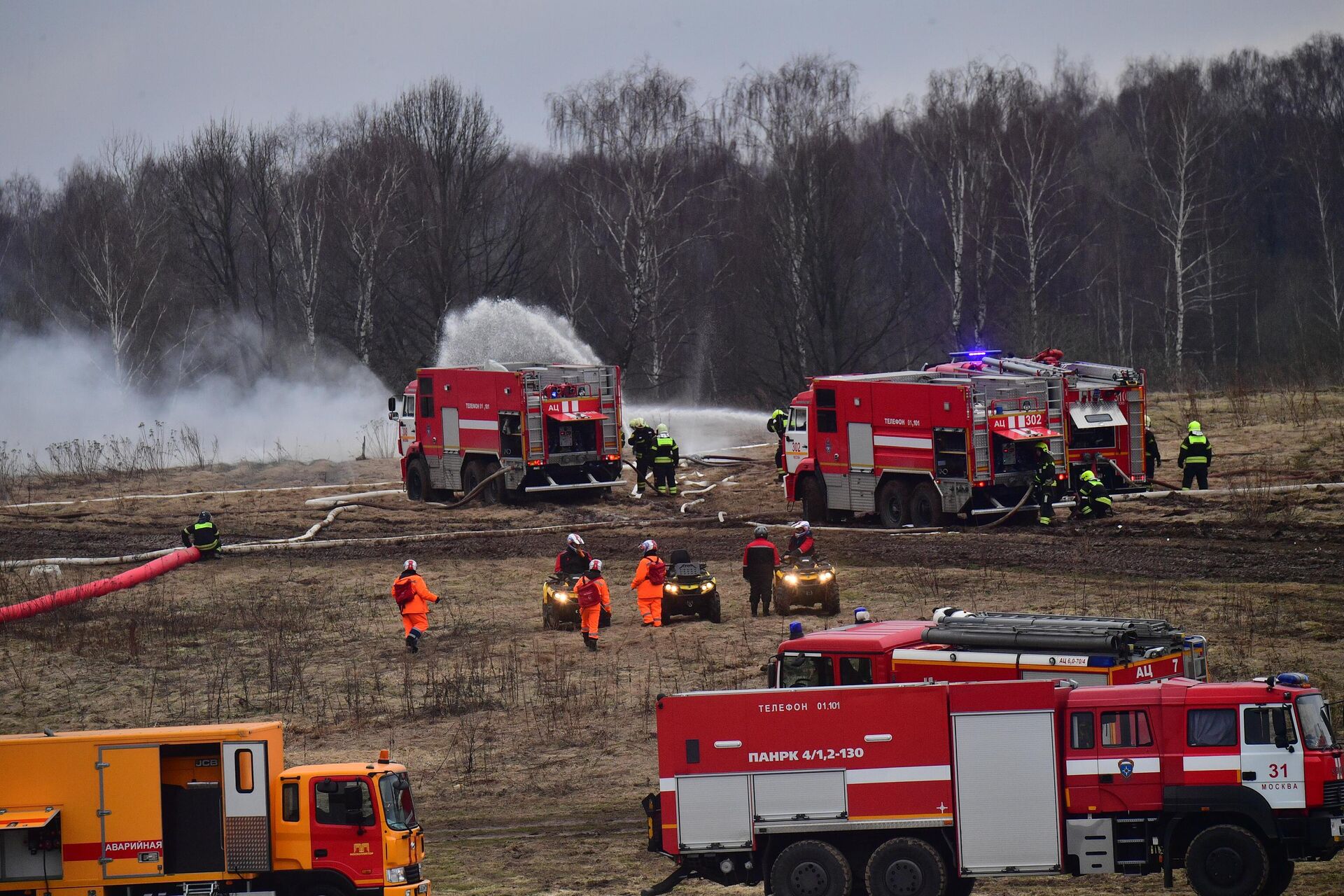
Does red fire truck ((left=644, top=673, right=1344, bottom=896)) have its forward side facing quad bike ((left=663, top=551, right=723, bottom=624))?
no

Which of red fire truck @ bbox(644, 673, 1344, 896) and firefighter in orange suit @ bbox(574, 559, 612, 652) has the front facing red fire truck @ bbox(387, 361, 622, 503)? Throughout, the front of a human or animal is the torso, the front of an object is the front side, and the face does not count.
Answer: the firefighter in orange suit

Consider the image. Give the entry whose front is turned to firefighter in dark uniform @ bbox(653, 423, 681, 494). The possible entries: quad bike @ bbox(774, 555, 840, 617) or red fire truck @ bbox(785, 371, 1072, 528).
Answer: the red fire truck

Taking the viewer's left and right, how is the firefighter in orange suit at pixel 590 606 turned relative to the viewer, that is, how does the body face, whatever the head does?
facing away from the viewer

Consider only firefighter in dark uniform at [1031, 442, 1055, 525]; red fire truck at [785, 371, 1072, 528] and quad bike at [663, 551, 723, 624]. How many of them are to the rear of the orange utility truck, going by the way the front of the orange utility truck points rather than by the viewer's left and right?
0

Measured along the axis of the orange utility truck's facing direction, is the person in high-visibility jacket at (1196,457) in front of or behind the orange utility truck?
in front

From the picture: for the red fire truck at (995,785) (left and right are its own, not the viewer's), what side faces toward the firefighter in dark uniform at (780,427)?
left

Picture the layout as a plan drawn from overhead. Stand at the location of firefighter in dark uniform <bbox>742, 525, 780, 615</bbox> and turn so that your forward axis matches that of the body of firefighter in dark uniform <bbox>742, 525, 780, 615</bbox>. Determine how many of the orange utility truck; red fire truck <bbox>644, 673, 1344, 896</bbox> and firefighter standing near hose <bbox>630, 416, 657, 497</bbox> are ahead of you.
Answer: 1

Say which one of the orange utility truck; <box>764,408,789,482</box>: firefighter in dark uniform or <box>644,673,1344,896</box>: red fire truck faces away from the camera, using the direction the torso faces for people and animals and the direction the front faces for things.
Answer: the firefighter in dark uniform

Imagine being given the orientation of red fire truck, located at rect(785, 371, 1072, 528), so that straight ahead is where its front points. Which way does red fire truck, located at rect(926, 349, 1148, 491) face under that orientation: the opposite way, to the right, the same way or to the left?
the same way

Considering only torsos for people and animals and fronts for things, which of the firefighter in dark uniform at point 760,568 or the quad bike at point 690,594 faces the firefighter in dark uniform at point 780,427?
the firefighter in dark uniform at point 760,568

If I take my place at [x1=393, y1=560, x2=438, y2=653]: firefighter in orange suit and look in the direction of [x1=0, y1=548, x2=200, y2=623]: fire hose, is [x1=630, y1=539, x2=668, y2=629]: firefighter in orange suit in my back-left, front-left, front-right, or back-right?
back-right

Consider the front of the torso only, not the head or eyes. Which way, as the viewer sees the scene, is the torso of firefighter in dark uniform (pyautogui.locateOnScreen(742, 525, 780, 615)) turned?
away from the camera

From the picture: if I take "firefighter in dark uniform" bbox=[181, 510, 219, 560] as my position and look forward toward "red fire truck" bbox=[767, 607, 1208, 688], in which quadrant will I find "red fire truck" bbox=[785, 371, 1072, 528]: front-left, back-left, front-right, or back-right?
front-left

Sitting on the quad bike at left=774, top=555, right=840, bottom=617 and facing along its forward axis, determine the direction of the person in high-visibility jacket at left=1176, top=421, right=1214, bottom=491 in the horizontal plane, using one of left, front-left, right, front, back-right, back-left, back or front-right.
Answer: back-left
